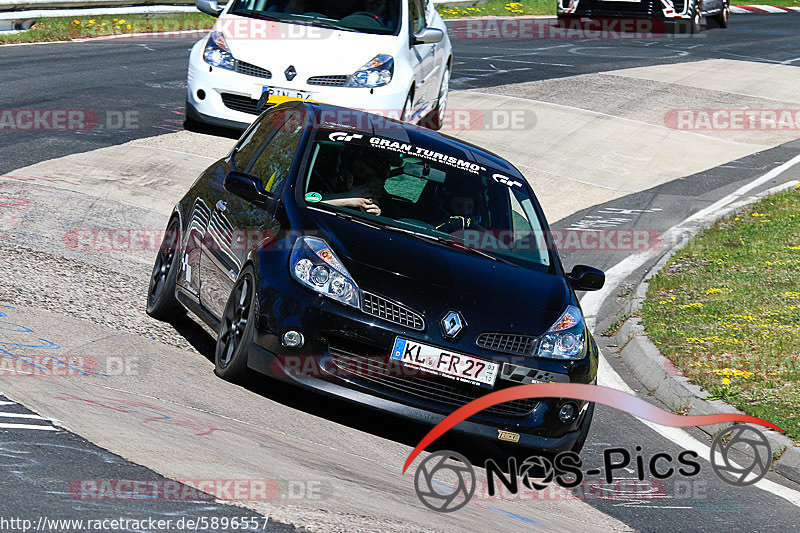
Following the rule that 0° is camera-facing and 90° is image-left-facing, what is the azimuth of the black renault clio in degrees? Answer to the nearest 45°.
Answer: approximately 315°

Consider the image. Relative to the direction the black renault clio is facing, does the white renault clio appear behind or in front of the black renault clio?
behind
